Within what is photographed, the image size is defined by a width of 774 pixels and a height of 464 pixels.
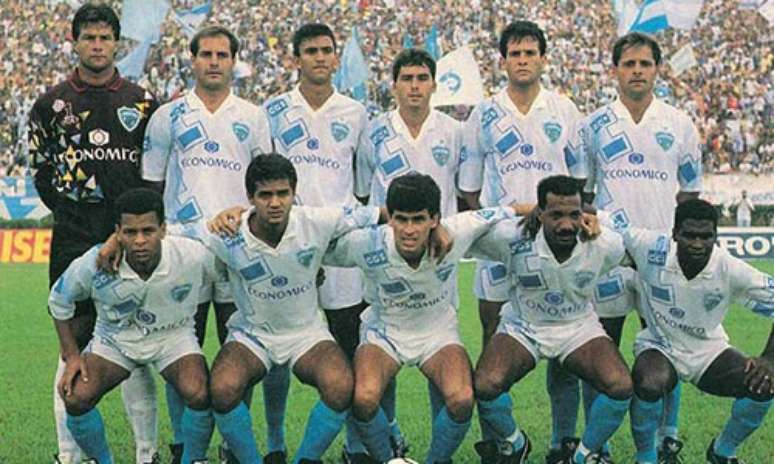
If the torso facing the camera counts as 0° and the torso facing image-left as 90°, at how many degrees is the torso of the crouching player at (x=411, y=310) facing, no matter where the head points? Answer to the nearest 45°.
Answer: approximately 0°

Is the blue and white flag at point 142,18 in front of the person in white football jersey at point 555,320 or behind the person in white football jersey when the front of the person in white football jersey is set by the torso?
behind

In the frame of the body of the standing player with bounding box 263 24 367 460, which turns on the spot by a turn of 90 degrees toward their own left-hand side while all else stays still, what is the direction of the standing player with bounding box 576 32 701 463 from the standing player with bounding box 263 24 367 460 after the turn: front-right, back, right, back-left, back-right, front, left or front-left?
front

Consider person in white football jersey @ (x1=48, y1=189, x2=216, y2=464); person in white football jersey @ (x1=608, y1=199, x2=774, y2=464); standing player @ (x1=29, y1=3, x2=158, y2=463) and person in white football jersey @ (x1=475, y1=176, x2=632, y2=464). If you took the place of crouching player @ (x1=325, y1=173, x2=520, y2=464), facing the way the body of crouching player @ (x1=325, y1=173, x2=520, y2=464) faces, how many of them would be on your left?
2

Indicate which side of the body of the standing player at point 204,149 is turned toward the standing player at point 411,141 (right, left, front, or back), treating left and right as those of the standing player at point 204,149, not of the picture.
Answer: left
